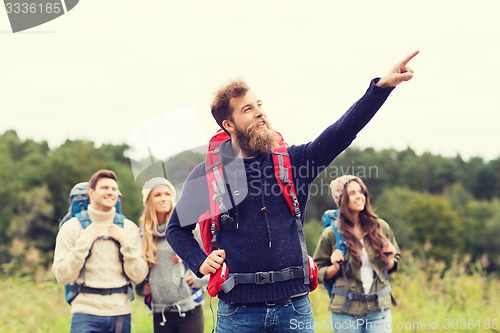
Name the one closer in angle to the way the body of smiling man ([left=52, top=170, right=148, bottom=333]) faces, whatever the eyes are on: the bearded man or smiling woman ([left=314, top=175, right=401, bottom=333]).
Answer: the bearded man

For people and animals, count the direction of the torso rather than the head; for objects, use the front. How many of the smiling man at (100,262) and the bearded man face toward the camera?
2

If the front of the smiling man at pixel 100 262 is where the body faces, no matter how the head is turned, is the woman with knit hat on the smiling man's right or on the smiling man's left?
on the smiling man's left

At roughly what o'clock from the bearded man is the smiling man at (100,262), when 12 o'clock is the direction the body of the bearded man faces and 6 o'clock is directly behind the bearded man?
The smiling man is roughly at 5 o'clock from the bearded man.

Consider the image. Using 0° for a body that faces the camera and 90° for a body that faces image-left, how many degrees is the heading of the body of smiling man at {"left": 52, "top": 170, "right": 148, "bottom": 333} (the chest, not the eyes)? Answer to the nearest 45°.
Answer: approximately 0°

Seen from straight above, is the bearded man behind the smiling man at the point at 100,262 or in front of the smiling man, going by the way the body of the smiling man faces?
in front

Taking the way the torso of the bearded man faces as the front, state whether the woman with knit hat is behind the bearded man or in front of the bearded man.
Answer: behind

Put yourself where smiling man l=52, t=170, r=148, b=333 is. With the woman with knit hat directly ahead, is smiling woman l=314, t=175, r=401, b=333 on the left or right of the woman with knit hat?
right

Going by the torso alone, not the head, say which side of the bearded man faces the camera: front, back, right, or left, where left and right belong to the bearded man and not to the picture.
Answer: front

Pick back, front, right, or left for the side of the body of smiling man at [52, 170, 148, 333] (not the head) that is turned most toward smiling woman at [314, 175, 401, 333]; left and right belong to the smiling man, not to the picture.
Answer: left
